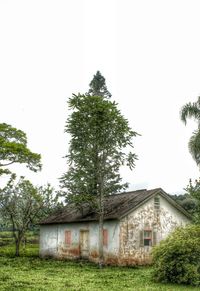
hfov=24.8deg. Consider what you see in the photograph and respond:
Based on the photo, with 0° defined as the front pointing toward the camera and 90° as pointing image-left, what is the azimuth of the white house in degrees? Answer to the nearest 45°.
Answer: approximately 45°

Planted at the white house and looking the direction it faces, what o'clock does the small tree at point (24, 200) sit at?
The small tree is roughly at 3 o'clock from the white house.

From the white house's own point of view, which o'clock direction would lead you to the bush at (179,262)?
The bush is roughly at 10 o'clock from the white house.
